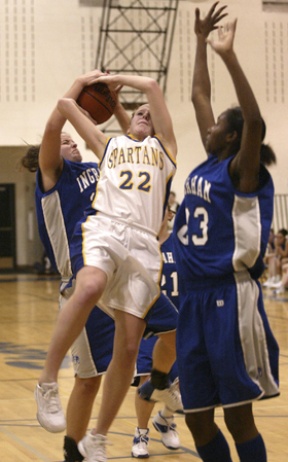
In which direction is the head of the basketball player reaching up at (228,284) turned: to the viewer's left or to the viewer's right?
to the viewer's left

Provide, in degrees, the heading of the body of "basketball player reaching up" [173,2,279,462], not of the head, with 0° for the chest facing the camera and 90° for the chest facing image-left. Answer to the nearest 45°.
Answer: approximately 45°

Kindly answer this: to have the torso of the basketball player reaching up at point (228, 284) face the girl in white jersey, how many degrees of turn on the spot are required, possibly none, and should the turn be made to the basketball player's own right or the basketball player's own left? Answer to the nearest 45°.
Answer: approximately 90° to the basketball player's own right
